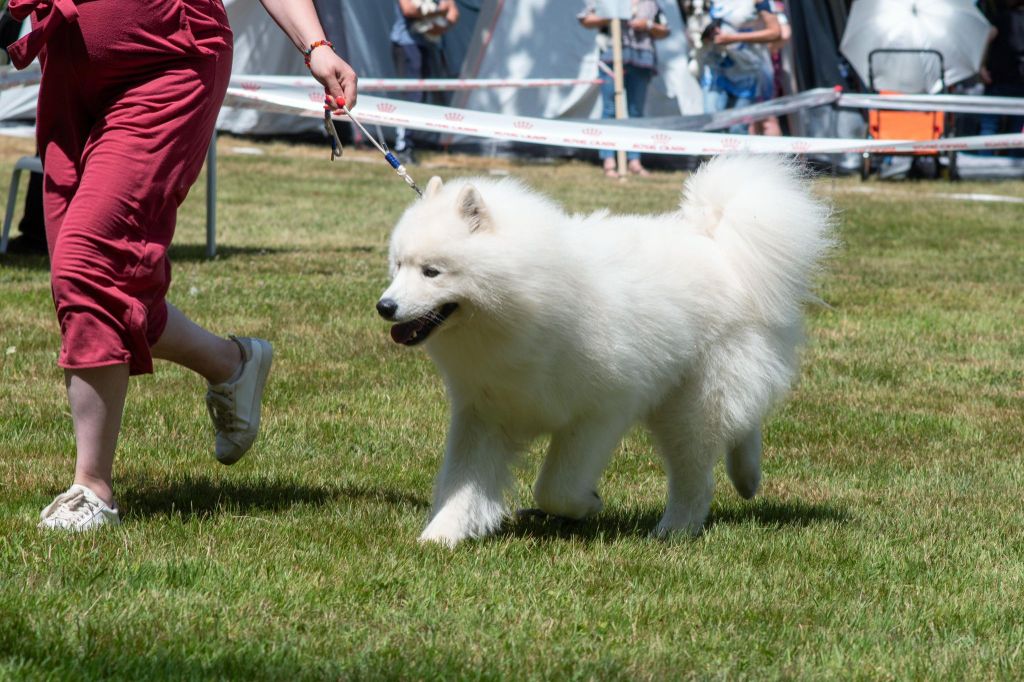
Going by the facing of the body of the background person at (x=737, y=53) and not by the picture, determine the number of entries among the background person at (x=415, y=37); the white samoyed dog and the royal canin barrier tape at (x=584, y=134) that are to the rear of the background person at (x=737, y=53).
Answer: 0

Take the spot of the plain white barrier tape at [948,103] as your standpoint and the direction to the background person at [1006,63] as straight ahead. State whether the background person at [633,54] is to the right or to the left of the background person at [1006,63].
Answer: left

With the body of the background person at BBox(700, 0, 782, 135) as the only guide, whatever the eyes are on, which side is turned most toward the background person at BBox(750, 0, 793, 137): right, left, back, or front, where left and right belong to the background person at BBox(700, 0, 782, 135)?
back

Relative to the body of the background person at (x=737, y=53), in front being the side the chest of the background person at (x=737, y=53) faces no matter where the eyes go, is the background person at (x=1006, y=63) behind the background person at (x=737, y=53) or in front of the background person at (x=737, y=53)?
behind

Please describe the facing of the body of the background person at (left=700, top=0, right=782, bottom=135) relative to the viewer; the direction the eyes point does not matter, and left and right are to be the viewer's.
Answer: facing the viewer and to the left of the viewer

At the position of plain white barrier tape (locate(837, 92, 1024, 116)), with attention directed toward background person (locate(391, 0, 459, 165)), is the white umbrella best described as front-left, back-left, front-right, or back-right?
front-right

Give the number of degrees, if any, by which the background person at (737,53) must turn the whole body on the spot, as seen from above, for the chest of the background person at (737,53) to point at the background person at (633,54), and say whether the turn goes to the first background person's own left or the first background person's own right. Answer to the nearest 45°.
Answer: approximately 45° to the first background person's own right

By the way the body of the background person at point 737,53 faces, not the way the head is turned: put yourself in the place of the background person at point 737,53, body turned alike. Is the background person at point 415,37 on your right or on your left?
on your right

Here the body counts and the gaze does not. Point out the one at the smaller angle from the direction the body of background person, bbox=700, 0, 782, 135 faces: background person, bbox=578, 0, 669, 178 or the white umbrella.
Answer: the background person

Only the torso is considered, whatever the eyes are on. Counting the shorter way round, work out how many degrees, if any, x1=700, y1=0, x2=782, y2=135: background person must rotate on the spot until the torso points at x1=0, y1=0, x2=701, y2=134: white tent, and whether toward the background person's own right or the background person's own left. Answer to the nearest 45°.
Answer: approximately 90° to the background person's own right

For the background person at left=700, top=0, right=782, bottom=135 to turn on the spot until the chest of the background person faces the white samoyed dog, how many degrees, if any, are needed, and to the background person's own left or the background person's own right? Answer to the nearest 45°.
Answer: approximately 45° to the background person's own left
